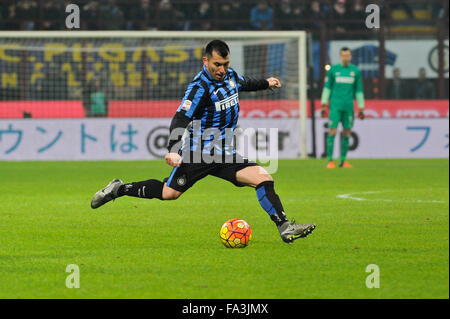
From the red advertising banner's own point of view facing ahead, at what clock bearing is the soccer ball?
The soccer ball is roughly at 12 o'clock from the red advertising banner.

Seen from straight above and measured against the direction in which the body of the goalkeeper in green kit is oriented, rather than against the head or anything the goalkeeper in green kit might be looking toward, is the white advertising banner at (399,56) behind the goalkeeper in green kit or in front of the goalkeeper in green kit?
behind

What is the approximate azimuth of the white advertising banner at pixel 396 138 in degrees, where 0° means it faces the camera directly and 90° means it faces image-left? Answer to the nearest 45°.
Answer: approximately 0°

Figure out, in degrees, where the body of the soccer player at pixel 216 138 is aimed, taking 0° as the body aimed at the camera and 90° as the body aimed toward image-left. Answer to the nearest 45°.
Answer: approximately 315°

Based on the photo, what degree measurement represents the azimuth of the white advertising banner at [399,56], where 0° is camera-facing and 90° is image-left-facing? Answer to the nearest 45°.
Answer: approximately 0°
